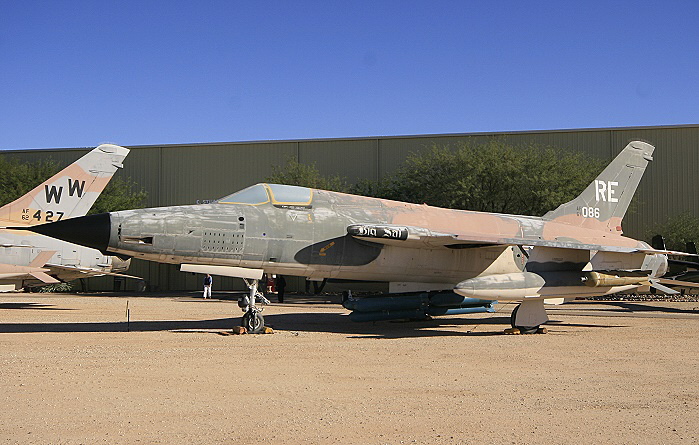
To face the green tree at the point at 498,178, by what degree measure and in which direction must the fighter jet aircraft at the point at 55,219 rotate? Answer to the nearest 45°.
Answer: approximately 180°

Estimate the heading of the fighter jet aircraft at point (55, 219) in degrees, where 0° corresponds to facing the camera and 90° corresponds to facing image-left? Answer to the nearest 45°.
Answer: approximately 90°

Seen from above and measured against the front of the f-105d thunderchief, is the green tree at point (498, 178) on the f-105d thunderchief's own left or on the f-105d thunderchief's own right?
on the f-105d thunderchief's own right

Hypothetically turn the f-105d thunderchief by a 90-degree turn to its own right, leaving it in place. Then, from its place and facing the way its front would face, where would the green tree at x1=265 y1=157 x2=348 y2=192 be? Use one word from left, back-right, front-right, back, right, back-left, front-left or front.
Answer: front

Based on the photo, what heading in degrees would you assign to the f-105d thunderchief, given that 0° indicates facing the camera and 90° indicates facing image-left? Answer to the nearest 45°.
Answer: approximately 90°

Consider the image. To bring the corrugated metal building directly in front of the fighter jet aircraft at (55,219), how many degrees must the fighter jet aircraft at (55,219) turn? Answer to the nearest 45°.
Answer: approximately 135° to its right

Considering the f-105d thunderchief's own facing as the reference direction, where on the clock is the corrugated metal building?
The corrugated metal building is roughly at 3 o'clock from the f-105d thunderchief.

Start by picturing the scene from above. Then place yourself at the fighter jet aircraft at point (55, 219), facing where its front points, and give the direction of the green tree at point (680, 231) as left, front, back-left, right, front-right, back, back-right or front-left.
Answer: back

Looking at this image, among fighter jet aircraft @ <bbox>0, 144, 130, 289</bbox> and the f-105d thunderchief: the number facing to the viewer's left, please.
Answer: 2

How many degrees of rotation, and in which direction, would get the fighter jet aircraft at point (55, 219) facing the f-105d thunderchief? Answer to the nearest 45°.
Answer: approximately 135° to its left

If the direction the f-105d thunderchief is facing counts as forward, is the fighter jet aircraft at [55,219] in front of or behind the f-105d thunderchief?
in front

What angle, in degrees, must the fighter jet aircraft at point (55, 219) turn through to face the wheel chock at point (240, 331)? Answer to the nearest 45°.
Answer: approximately 90° to its left

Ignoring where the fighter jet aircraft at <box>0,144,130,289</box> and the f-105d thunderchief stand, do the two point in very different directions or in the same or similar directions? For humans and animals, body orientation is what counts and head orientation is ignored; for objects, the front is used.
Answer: same or similar directions

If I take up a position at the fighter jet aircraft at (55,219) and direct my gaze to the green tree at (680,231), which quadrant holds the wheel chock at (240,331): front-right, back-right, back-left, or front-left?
front-right
